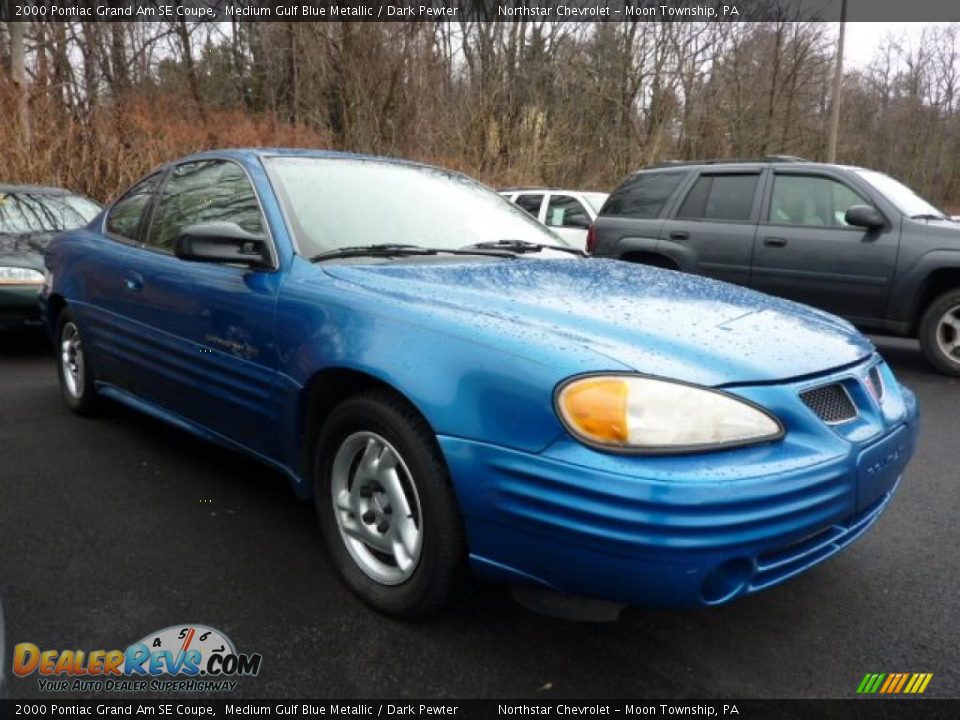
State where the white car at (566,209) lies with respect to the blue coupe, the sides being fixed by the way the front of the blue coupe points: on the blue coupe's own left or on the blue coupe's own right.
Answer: on the blue coupe's own left

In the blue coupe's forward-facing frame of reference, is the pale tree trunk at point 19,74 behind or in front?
behind

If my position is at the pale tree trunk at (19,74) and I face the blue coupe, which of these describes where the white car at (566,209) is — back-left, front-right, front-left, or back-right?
front-left

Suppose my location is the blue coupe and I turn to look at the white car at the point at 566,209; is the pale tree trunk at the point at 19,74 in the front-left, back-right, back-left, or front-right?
front-left

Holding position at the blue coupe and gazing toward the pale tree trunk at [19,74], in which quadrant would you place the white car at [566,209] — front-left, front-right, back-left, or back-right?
front-right
